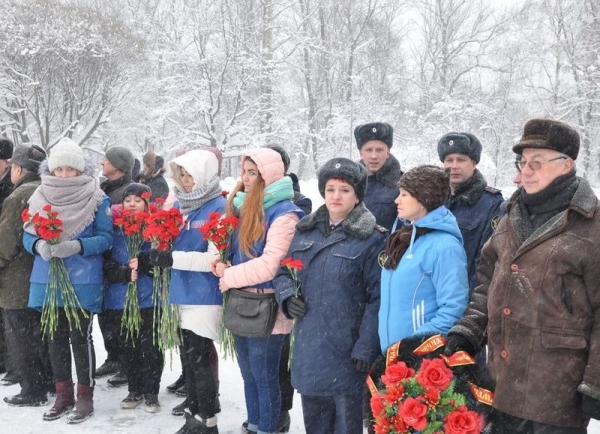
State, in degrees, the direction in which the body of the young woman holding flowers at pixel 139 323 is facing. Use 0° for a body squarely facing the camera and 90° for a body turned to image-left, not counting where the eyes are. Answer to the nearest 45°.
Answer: approximately 0°

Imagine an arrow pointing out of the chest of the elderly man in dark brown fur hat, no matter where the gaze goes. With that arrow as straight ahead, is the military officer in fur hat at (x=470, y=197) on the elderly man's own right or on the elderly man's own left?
on the elderly man's own right

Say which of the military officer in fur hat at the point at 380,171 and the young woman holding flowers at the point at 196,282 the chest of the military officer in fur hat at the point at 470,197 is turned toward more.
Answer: the young woman holding flowers

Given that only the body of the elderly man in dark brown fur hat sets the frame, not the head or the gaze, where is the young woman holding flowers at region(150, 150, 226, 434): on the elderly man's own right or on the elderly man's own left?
on the elderly man's own right

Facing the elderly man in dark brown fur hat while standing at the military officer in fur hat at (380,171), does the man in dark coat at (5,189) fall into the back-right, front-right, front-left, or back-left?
back-right

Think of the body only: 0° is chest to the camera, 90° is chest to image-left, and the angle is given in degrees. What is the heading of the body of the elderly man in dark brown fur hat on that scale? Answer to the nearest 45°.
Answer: approximately 45°

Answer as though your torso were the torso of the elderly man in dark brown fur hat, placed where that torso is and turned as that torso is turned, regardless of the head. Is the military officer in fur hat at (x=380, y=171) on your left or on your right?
on your right

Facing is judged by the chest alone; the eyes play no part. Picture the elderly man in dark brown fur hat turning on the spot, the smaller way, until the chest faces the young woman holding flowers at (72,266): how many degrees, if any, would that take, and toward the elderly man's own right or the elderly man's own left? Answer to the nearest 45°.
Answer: approximately 45° to the elderly man's own right
